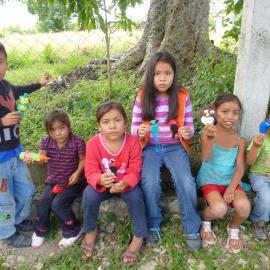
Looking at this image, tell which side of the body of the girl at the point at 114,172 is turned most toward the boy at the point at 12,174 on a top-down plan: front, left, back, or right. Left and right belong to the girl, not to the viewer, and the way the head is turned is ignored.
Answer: right

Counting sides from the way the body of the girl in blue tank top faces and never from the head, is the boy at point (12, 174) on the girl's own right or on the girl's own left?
on the girl's own right

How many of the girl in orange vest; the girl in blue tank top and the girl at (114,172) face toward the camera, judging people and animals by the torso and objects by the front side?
3

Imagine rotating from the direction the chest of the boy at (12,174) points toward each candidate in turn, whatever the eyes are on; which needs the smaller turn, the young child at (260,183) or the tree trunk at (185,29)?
the young child

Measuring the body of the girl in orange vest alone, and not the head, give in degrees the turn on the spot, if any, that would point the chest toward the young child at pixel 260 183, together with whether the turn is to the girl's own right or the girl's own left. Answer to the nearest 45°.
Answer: approximately 90° to the girl's own left

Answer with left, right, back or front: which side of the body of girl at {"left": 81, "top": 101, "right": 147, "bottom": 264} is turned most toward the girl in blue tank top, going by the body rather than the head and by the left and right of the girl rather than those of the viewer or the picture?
left
